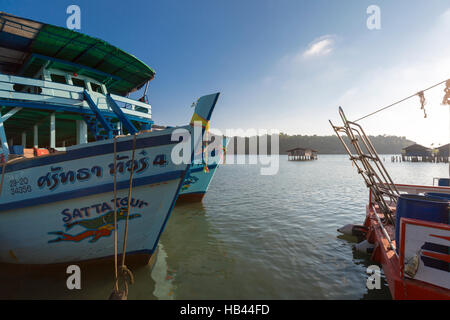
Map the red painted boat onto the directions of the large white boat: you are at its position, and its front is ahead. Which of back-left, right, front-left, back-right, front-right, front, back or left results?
front
